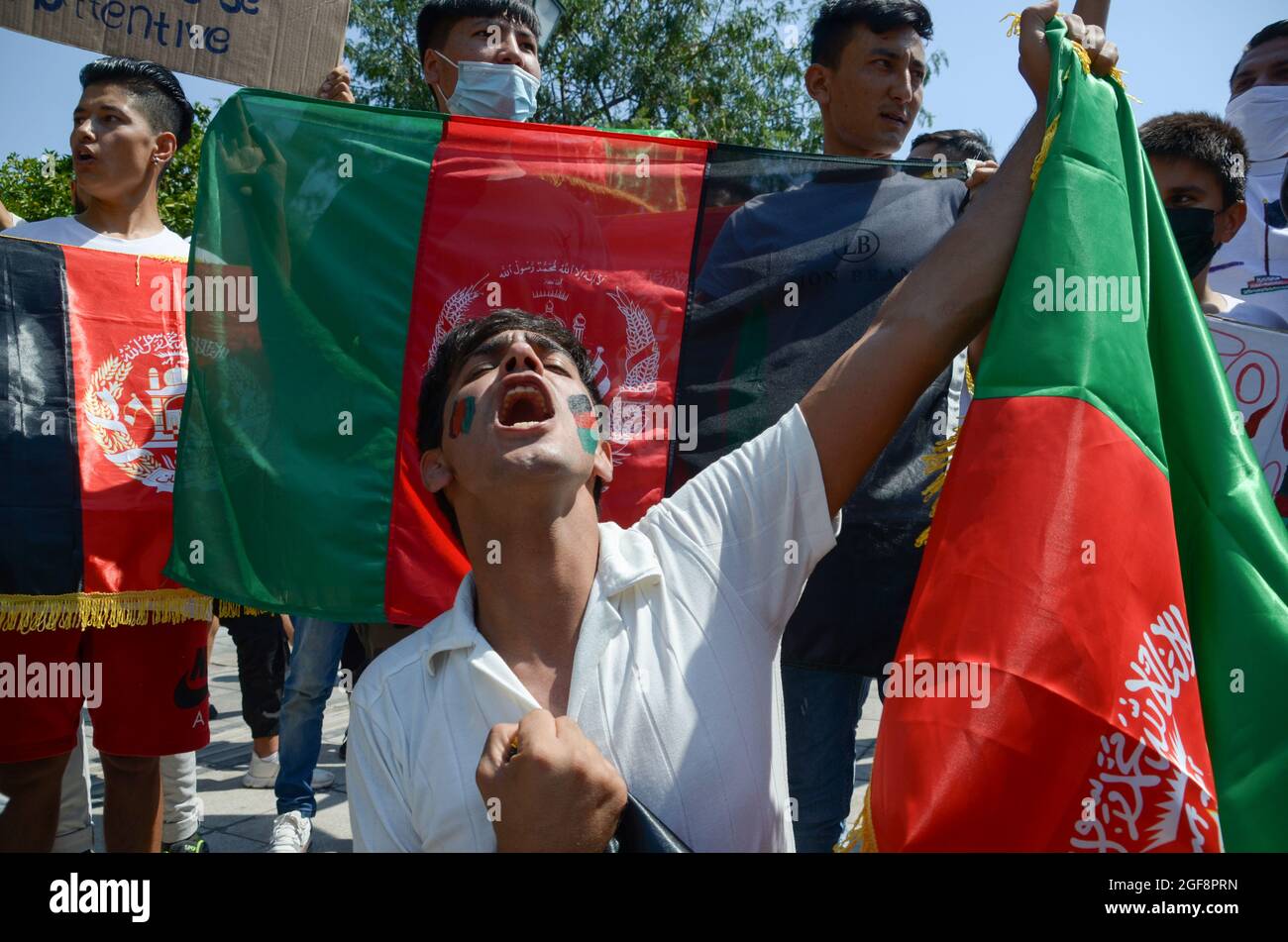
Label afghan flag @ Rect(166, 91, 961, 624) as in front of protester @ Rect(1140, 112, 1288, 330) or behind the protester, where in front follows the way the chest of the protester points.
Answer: in front

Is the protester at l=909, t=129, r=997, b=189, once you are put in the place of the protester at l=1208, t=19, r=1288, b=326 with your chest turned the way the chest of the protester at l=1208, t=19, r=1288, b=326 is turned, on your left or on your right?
on your right

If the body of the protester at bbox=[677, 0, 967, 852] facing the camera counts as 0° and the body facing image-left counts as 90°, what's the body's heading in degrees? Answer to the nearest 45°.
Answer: approximately 315°

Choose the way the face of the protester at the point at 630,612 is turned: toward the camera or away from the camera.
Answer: toward the camera

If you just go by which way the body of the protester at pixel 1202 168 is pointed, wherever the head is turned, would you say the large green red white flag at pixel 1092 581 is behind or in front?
in front

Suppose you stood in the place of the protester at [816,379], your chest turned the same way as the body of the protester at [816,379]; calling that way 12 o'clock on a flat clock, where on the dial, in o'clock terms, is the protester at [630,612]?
the protester at [630,612] is roughly at 2 o'clock from the protester at [816,379].

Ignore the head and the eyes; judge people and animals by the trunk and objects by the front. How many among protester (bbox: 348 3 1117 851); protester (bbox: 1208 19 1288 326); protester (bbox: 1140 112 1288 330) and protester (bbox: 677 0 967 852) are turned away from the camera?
0

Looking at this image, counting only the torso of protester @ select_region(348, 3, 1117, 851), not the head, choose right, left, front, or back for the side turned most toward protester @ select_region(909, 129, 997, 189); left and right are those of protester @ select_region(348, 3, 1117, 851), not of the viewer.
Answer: back

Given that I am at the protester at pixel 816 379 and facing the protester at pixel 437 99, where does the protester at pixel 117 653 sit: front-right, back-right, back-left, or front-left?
front-left

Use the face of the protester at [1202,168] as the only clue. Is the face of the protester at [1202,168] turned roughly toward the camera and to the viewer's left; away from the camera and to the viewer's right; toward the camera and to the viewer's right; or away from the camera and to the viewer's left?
toward the camera and to the viewer's left

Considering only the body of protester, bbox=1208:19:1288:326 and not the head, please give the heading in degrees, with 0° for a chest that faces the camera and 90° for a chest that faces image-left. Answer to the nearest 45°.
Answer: approximately 45°

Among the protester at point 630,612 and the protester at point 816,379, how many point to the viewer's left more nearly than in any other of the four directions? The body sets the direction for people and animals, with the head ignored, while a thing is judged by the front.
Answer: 0

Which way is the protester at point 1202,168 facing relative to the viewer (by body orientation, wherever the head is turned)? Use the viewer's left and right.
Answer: facing the viewer and to the left of the viewer
